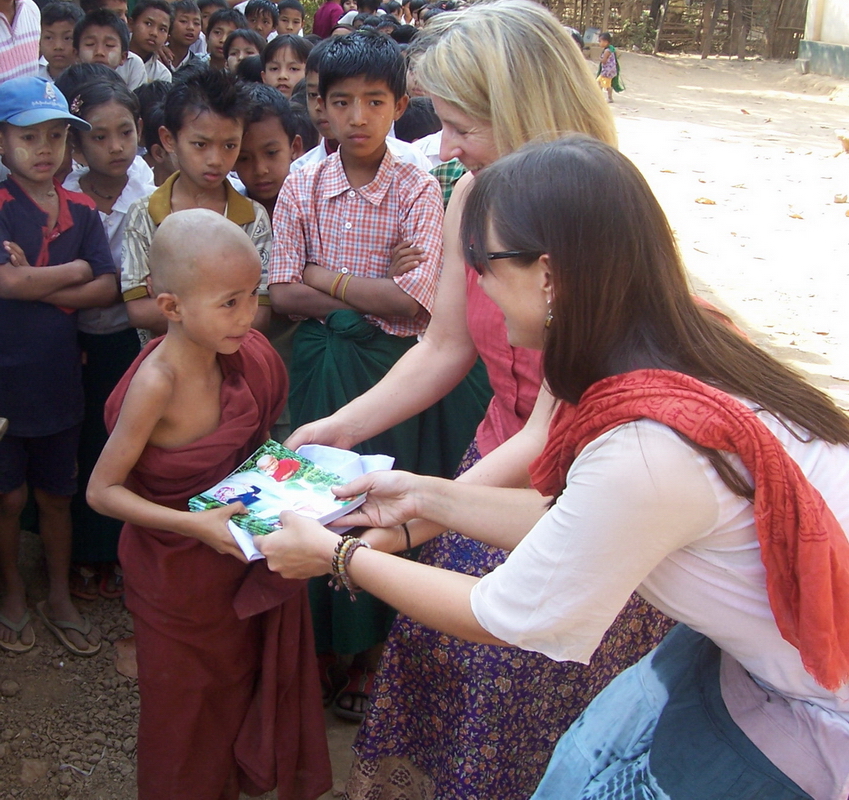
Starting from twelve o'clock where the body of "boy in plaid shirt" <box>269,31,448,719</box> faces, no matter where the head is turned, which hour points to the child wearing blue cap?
The child wearing blue cap is roughly at 3 o'clock from the boy in plaid shirt.

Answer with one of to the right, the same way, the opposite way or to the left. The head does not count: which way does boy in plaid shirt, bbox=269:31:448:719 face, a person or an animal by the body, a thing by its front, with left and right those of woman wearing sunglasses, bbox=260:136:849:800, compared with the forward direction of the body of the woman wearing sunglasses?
to the left

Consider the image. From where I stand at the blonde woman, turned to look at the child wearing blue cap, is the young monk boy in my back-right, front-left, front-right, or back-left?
front-left

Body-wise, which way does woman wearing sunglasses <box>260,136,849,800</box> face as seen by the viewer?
to the viewer's left

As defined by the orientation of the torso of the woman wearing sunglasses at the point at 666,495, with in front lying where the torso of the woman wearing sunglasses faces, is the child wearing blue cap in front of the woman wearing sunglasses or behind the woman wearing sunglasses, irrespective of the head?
in front

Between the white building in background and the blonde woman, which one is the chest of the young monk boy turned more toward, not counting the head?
the blonde woman

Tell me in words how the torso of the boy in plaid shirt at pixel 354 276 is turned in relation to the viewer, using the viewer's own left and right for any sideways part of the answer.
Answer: facing the viewer

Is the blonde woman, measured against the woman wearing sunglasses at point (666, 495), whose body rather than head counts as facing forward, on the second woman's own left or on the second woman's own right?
on the second woman's own right

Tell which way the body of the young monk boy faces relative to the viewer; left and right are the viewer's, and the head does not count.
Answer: facing the viewer and to the right of the viewer

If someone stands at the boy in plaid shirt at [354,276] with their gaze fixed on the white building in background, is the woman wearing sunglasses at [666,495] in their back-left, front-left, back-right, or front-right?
back-right

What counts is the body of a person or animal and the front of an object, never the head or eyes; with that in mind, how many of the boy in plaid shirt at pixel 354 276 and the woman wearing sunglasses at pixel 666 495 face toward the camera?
1

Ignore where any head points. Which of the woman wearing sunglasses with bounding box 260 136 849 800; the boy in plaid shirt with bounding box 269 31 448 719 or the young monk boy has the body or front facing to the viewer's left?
the woman wearing sunglasses

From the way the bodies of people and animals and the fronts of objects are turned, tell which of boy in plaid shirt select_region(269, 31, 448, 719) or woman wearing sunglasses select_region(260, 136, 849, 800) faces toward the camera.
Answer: the boy in plaid shirt

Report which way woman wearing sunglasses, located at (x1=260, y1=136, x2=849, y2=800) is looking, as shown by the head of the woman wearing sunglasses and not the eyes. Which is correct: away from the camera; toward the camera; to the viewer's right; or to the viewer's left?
to the viewer's left

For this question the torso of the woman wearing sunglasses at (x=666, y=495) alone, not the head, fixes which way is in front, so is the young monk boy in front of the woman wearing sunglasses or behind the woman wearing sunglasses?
in front

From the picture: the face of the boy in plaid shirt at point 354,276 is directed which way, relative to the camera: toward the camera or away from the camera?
toward the camera

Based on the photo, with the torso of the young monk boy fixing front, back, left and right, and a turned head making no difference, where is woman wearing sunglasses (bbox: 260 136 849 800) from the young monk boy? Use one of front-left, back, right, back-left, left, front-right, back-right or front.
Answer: front

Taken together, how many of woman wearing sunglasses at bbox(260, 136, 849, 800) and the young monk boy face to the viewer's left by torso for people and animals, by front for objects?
1
